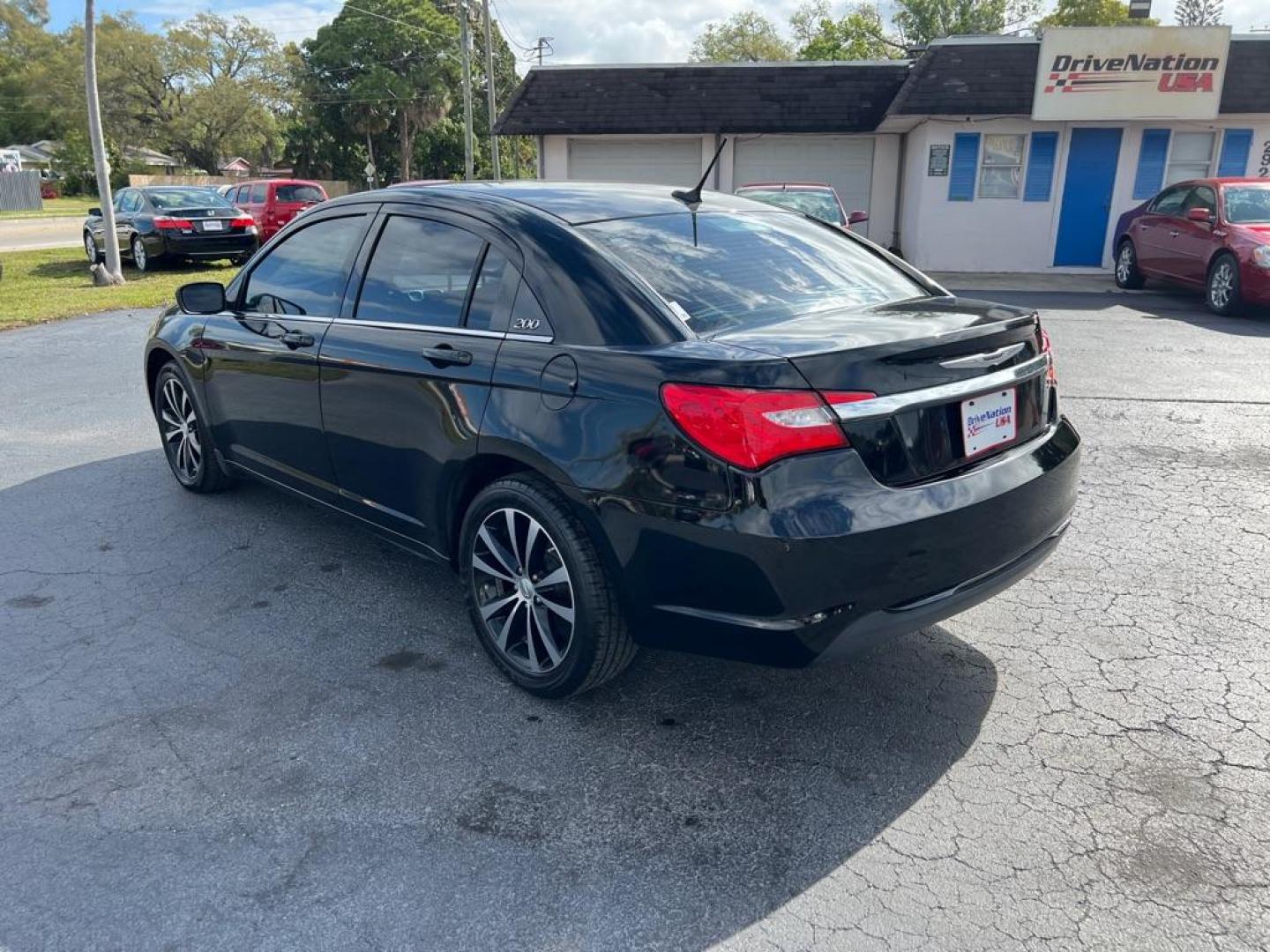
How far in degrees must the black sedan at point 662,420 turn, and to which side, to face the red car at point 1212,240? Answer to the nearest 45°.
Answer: approximately 90° to its right

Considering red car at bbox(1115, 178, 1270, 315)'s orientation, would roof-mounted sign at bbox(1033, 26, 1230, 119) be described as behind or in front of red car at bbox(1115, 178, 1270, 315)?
behind

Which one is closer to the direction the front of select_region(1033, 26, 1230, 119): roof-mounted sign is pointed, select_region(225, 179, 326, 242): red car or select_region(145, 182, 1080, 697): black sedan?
the black sedan

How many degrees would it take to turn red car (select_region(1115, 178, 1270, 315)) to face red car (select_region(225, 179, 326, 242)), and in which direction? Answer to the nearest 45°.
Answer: approximately 135° to its right

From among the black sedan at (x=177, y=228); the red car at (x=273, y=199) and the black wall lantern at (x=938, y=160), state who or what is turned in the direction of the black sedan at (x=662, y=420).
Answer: the black wall lantern

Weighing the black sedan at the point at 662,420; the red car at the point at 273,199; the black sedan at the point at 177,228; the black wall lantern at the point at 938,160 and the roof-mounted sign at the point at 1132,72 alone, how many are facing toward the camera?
2

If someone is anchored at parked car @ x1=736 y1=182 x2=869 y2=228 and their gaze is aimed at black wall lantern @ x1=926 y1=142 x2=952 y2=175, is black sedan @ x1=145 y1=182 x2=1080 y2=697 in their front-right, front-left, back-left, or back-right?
back-right

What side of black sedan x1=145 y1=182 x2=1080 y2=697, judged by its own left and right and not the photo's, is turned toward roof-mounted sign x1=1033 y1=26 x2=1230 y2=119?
right

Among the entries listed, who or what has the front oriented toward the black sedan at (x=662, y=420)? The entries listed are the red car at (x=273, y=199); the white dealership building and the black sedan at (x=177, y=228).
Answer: the white dealership building

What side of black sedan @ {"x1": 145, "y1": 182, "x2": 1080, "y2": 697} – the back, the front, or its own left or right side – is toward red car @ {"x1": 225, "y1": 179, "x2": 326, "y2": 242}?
front

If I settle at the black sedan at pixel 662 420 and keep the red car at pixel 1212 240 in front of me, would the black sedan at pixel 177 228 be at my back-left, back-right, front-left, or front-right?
front-left

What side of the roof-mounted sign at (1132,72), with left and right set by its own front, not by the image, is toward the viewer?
front

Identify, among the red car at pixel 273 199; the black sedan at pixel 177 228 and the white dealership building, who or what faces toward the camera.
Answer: the white dealership building

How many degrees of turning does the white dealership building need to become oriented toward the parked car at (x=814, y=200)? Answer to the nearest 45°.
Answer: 0° — it already faces it

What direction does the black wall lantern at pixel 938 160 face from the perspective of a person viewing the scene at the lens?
facing the viewer

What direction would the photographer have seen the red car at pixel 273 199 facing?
facing away from the viewer and to the left of the viewer
